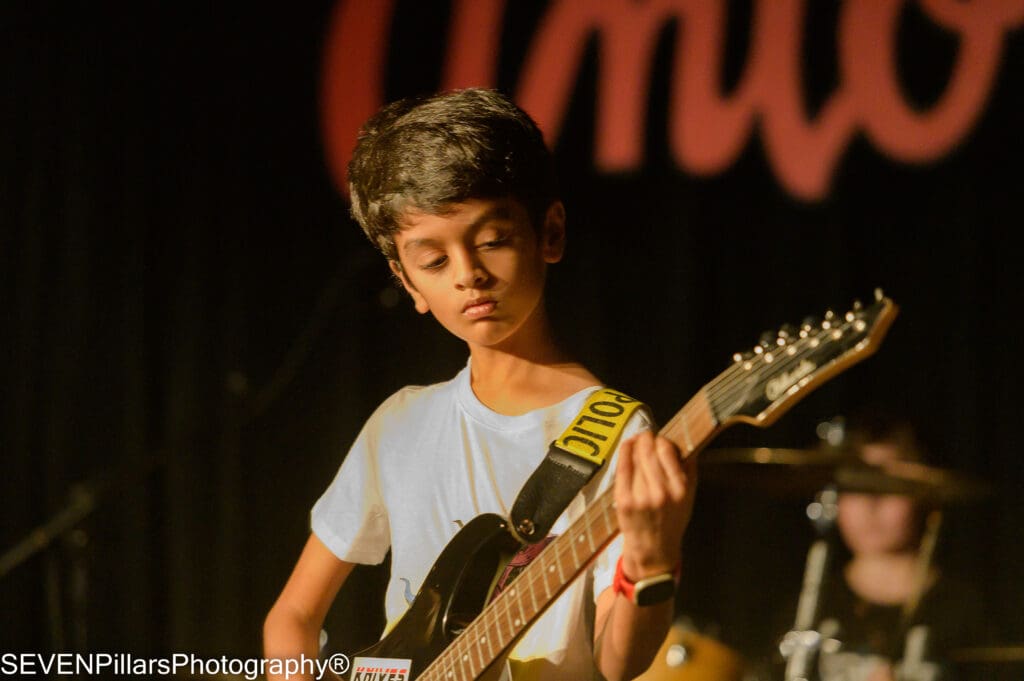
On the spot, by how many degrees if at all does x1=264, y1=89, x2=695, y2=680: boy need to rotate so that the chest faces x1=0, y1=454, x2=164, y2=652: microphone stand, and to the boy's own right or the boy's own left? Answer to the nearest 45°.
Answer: approximately 135° to the boy's own right

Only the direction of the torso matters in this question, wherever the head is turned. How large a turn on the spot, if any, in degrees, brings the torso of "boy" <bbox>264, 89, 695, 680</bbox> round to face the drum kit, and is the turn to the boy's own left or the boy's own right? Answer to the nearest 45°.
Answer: approximately 135° to the boy's own left

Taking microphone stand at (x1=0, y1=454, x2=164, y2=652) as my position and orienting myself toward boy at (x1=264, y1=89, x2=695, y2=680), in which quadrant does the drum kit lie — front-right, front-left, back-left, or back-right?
front-left

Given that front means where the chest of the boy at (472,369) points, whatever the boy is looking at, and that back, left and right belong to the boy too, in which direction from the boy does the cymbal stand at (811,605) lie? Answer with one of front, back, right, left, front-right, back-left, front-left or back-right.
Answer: back-left

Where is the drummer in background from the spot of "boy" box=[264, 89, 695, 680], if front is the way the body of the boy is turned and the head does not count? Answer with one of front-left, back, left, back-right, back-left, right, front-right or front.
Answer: back-left

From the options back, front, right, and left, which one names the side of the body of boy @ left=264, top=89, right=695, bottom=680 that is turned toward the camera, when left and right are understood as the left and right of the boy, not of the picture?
front
